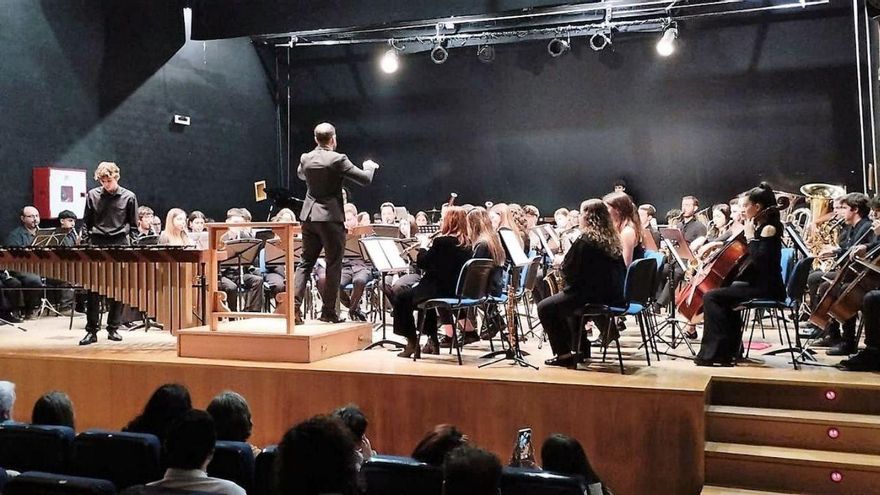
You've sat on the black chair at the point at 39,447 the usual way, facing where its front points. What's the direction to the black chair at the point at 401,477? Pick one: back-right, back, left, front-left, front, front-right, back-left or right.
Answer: back-right

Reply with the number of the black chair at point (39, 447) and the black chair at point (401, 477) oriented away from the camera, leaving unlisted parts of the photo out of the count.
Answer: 2

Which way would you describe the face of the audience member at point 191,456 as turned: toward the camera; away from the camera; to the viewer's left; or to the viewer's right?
away from the camera

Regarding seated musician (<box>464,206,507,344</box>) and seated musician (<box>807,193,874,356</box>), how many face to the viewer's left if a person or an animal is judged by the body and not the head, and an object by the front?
2

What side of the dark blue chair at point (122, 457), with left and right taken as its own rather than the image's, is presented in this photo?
back

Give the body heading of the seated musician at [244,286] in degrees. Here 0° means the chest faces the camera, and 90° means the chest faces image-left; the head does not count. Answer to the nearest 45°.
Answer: approximately 0°

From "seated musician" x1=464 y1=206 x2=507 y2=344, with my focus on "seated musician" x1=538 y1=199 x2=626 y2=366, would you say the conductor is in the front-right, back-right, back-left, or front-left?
back-right

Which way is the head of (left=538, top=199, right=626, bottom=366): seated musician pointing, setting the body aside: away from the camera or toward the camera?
away from the camera

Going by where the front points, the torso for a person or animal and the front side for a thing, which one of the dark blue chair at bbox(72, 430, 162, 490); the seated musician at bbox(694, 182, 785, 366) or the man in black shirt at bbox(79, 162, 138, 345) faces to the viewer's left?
the seated musician

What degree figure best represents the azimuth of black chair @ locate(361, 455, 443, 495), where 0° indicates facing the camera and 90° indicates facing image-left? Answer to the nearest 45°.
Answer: approximately 180°

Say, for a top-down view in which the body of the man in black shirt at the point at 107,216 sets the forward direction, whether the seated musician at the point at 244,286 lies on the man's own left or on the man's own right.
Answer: on the man's own left

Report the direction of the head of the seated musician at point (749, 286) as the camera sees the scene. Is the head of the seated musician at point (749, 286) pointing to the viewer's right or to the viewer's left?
to the viewer's left
